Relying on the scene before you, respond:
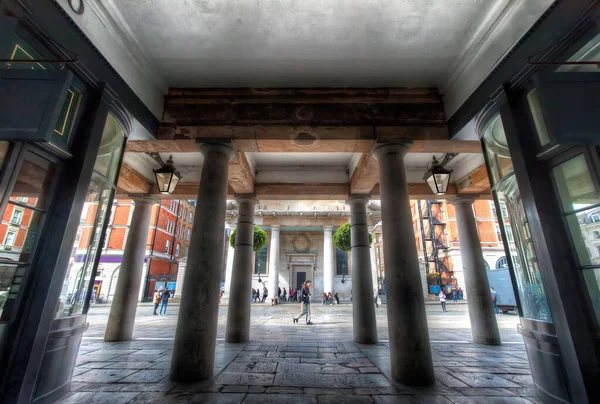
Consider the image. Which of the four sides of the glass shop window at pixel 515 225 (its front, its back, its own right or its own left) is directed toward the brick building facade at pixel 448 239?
right

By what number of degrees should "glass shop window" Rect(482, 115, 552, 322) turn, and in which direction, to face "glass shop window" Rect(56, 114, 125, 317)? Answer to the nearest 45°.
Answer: approximately 45° to its left

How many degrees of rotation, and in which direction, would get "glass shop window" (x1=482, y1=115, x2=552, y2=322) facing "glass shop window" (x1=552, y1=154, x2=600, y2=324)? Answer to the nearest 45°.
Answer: approximately 135° to its left

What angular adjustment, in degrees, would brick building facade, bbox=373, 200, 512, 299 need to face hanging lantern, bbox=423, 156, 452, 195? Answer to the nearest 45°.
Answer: approximately 45° to its left

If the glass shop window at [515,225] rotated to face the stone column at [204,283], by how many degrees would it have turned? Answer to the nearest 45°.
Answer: approximately 45° to its left

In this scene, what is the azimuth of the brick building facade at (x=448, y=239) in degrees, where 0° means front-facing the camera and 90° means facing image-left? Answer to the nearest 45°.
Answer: approximately 45°

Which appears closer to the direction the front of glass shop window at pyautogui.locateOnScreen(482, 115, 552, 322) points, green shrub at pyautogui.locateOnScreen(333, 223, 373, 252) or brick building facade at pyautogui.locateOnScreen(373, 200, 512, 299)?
the green shrub

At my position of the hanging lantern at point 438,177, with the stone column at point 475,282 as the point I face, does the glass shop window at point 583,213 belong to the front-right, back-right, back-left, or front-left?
back-right

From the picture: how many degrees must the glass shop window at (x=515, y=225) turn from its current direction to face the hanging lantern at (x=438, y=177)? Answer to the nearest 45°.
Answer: approximately 45° to its right

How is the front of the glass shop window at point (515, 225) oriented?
to the viewer's left

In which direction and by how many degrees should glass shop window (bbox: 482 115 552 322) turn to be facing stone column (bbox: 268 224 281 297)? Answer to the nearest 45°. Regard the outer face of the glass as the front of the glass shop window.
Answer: approximately 45° to its right

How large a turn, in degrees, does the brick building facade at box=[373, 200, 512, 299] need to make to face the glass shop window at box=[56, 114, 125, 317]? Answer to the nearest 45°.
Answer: approximately 45° to its left

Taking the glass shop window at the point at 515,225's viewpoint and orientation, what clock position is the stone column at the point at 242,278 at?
The stone column is roughly at 2 o'clock from the glass shop window.

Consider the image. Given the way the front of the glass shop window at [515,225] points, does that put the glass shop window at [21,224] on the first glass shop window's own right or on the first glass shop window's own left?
on the first glass shop window's own left
